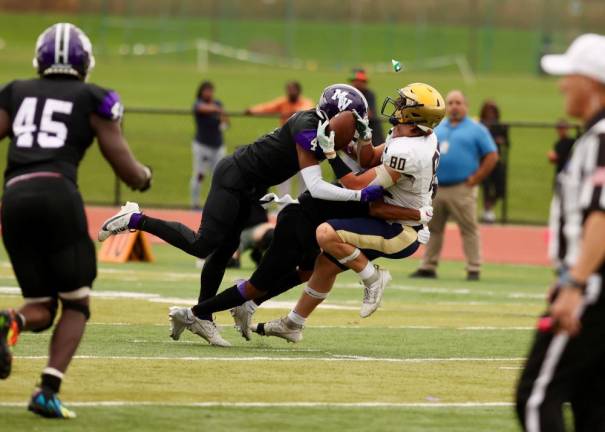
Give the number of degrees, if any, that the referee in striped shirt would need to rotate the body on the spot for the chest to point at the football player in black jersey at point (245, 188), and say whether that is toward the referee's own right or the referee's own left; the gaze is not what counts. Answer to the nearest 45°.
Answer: approximately 45° to the referee's own right

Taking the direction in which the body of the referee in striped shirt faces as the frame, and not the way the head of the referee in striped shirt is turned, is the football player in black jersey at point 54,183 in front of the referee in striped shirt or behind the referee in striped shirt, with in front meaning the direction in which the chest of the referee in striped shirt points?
in front

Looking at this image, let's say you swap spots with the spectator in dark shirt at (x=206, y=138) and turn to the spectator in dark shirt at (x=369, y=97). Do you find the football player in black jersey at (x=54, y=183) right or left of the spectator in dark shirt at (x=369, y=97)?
right

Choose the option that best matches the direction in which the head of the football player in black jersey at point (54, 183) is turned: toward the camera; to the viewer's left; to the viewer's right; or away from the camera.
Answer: away from the camera

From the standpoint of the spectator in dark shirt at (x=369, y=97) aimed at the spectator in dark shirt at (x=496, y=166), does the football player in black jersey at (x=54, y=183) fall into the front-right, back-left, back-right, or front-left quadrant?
back-right

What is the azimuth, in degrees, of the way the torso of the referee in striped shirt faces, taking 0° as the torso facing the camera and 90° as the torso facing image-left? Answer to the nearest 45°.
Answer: approximately 90°

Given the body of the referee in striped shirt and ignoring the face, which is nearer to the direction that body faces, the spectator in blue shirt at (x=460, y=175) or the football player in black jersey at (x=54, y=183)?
the football player in black jersey

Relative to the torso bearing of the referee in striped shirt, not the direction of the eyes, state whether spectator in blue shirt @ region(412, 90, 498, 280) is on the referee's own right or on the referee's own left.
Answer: on the referee's own right

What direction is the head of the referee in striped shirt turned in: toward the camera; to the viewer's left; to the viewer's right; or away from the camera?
to the viewer's left

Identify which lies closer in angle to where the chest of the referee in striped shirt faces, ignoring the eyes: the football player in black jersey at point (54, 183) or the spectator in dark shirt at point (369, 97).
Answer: the football player in black jersey
